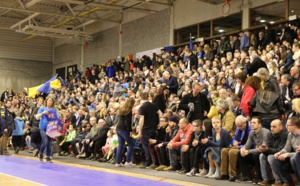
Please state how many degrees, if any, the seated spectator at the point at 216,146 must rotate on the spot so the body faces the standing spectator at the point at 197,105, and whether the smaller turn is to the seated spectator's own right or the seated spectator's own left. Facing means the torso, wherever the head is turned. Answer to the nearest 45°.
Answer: approximately 135° to the seated spectator's own right

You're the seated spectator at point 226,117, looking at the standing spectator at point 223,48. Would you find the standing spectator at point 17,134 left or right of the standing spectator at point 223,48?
left

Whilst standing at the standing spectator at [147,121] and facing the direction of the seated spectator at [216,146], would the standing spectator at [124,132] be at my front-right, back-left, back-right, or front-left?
back-right

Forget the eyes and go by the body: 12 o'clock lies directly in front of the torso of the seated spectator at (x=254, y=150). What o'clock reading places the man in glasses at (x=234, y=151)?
The man in glasses is roughly at 3 o'clock from the seated spectator.

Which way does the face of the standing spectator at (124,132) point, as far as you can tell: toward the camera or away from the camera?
away from the camera

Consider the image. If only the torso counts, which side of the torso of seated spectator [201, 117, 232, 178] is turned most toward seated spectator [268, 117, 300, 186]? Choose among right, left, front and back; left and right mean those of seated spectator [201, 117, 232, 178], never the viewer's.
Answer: left
